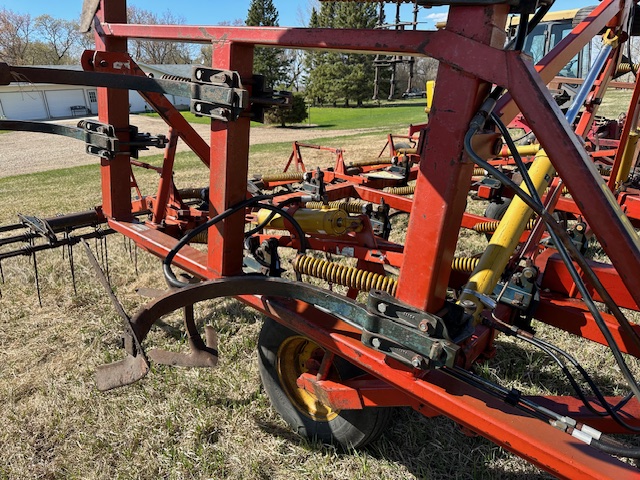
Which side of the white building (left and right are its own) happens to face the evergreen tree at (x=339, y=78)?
left

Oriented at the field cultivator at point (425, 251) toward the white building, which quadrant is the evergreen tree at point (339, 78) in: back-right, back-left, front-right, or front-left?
front-right

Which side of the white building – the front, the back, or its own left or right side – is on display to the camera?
front

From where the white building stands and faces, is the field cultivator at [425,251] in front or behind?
in front
